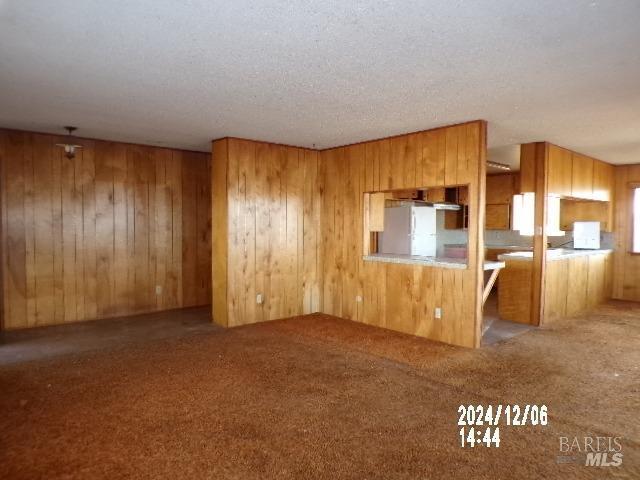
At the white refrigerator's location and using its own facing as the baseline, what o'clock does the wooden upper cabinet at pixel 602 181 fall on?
The wooden upper cabinet is roughly at 10 o'clock from the white refrigerator.

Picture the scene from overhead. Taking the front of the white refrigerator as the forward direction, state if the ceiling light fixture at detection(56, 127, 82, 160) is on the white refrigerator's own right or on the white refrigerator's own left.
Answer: on the white refrigerator's own right

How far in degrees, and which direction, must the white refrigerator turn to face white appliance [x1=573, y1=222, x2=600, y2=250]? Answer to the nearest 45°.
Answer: approximately 45° to its left

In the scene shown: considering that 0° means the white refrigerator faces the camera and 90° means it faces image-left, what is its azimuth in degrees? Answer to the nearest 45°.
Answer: approximately 315°

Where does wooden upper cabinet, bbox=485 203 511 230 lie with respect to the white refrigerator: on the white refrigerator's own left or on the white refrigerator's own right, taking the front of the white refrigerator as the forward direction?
on the white refrigerator's own left

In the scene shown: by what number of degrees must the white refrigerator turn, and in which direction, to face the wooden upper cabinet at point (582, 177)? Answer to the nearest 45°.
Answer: approximately 45° to its left
